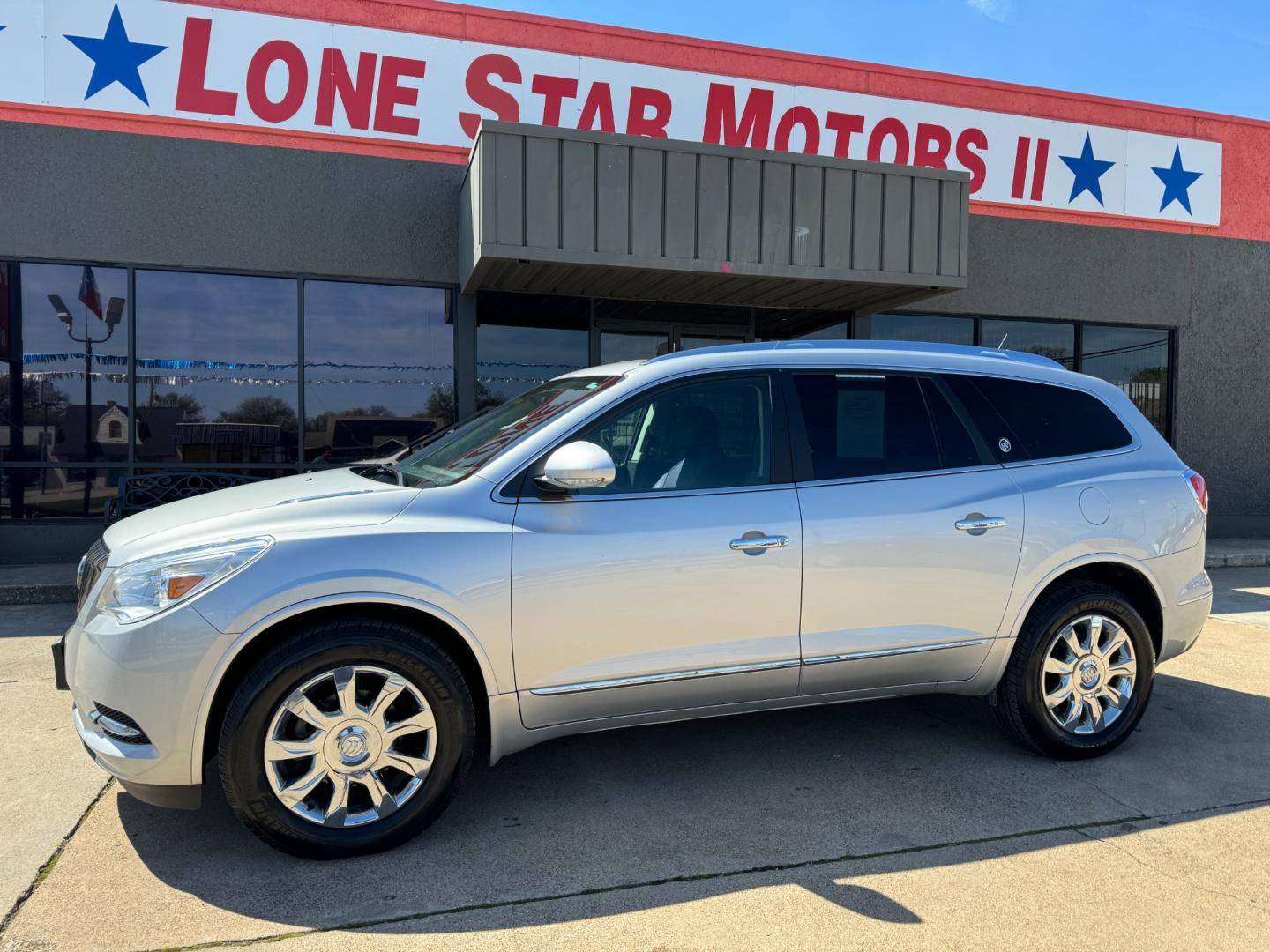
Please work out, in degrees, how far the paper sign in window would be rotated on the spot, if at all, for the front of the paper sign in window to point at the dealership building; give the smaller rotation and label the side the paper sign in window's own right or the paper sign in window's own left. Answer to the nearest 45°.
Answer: approximately 135° to the paper sign in window's own right

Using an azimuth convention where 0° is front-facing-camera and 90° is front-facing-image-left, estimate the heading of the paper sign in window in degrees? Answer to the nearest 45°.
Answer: approximately 0°
